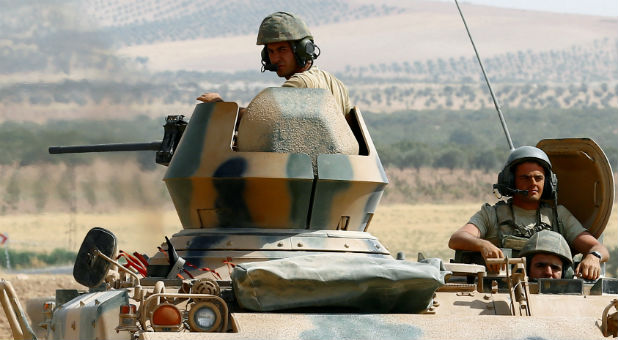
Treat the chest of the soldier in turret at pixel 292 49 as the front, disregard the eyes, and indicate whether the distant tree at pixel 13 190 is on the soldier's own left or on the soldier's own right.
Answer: on the soldier's own right

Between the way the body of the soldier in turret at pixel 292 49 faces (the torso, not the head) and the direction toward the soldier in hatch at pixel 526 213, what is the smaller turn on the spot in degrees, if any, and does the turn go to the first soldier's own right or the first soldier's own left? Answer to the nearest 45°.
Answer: approximately 135° to the first soldier's own left

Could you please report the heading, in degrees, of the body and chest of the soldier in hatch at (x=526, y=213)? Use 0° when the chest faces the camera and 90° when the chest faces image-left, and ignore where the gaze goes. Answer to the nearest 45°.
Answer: approximately 0°

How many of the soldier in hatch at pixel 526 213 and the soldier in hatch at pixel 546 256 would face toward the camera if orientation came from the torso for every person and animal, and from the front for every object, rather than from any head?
2

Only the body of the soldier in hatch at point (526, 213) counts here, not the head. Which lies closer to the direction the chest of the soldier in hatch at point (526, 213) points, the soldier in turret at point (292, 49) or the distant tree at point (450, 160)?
the soldier in turret
